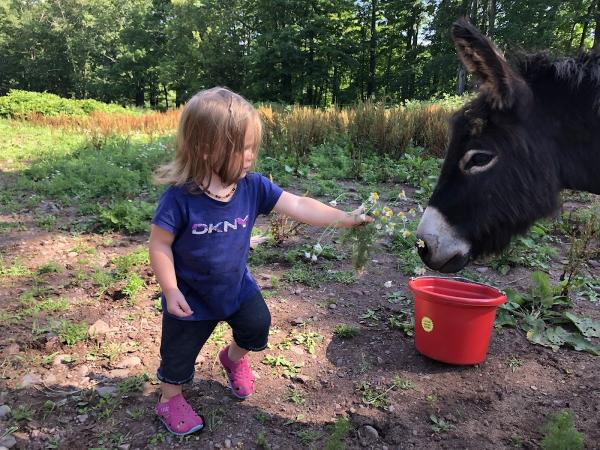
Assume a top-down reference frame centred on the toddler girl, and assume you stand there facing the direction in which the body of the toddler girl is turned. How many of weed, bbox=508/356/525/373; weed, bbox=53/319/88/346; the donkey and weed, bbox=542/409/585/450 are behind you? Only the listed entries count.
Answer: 1

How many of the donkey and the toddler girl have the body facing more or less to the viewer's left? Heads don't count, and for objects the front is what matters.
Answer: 1

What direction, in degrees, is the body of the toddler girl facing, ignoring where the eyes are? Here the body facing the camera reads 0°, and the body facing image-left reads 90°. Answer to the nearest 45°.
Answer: approximately 315°

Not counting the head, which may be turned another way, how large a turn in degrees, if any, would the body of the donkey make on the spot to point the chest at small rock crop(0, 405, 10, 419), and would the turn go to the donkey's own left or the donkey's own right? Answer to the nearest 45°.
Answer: approximately 45° to the donkey's own left

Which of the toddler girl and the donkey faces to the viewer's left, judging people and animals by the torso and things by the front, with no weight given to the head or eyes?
the donkey

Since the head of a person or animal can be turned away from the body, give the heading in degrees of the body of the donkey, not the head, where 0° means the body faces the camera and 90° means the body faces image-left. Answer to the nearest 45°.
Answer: approximately 90°

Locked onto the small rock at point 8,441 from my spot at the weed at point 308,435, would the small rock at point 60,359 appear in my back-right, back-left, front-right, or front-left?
front-right

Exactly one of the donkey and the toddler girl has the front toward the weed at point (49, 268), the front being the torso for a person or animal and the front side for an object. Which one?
the donkey

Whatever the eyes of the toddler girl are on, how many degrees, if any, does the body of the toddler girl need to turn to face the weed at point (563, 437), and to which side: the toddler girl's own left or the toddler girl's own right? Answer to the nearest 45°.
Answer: approximately 45° to the toddler girl's own left

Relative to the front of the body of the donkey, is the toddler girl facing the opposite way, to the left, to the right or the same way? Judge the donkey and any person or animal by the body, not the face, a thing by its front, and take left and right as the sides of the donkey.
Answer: the opposite way

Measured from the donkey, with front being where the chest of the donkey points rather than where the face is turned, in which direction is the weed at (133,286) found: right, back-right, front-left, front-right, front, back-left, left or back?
front

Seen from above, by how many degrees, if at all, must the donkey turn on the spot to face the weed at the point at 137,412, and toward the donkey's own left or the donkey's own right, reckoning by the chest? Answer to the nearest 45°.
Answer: approximately 45° to the donkey's own left

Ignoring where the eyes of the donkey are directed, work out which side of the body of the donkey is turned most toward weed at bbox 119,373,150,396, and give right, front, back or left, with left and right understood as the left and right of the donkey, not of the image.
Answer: front

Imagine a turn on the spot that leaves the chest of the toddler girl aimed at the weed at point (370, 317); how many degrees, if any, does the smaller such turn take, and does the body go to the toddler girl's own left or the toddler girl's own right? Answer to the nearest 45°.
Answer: approximately 90° to the toddler girl's own left
